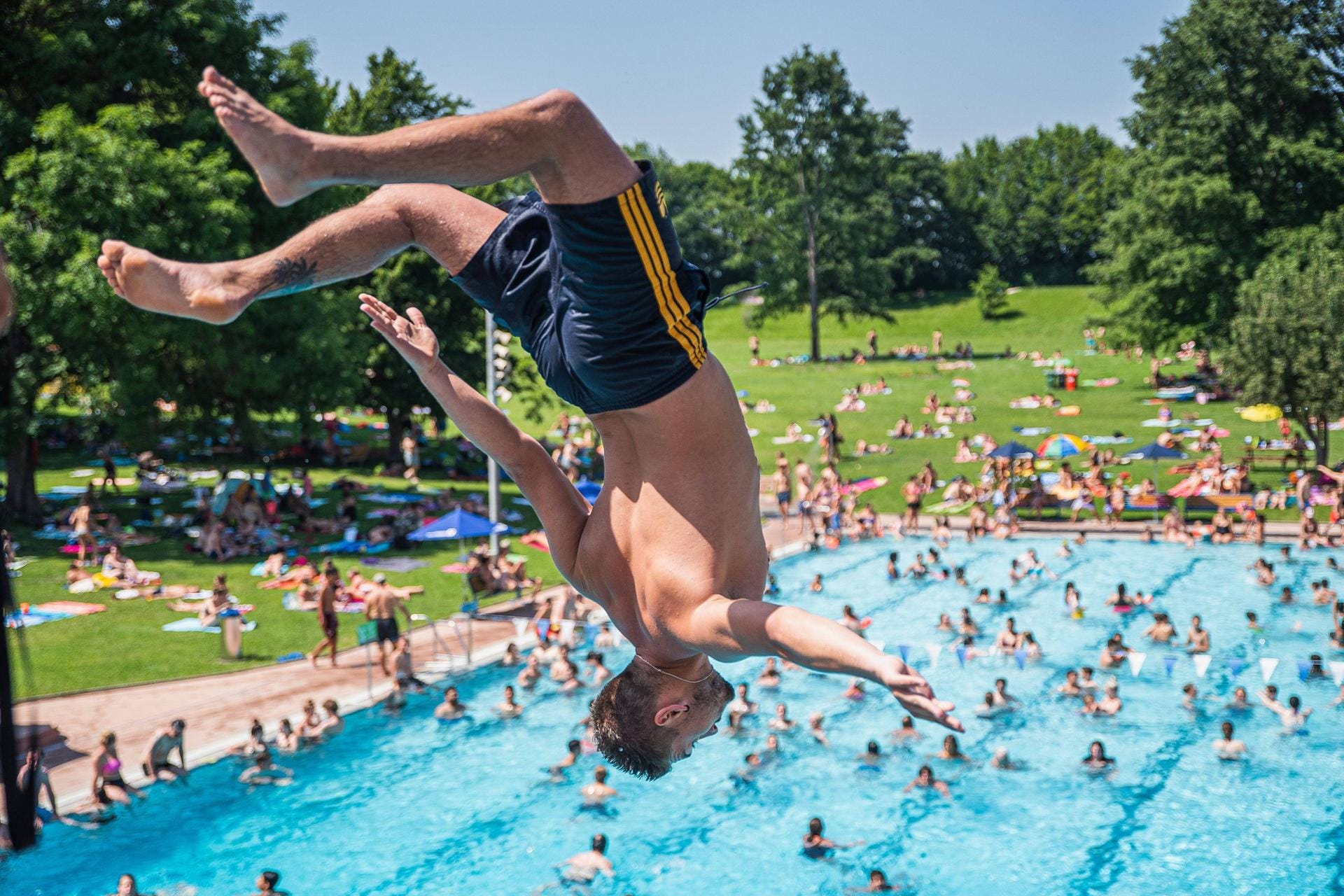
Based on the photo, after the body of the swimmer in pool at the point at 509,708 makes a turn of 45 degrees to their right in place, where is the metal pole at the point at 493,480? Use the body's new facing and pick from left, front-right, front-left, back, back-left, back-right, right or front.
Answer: back-right

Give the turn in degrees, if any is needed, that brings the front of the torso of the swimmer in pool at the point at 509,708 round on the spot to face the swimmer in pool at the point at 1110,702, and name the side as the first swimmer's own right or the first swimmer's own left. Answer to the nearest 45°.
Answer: approximately 90° to the first swimmer's own left

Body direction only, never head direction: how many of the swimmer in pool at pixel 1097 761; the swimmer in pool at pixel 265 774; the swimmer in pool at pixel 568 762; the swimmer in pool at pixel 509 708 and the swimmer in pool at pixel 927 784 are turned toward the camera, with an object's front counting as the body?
4

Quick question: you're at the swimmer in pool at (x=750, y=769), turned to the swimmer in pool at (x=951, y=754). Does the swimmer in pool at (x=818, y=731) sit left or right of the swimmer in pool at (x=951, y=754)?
left

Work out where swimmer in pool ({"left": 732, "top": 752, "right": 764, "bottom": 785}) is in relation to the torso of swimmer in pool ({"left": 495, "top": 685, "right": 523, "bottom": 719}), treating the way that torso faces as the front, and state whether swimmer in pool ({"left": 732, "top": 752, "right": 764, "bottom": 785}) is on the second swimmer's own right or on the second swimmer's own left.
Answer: on the second swimmer's own left

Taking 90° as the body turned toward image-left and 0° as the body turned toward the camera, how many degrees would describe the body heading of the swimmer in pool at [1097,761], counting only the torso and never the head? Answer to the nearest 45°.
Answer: approximately 0°

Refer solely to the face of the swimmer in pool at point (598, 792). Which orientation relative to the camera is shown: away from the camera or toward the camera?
away from the camera

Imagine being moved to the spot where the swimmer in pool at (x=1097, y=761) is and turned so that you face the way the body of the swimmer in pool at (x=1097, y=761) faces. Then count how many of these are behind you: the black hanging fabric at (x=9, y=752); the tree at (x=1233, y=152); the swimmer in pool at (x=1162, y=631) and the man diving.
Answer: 2

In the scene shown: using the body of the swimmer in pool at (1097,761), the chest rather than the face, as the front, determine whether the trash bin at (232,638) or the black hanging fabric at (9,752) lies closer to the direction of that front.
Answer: the black hanging fabric
